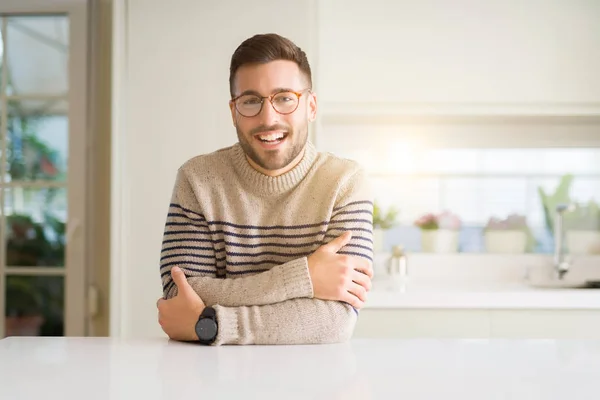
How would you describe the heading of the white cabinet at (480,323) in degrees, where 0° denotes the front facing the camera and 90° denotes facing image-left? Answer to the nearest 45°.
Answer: approximately 0°

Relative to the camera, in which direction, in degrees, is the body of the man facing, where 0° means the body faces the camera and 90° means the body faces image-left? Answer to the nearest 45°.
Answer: approximately 0°

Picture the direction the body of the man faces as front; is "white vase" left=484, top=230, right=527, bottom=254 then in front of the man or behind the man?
behind

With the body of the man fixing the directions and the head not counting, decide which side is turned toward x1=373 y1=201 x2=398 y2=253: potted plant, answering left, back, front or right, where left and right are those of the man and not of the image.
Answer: back
